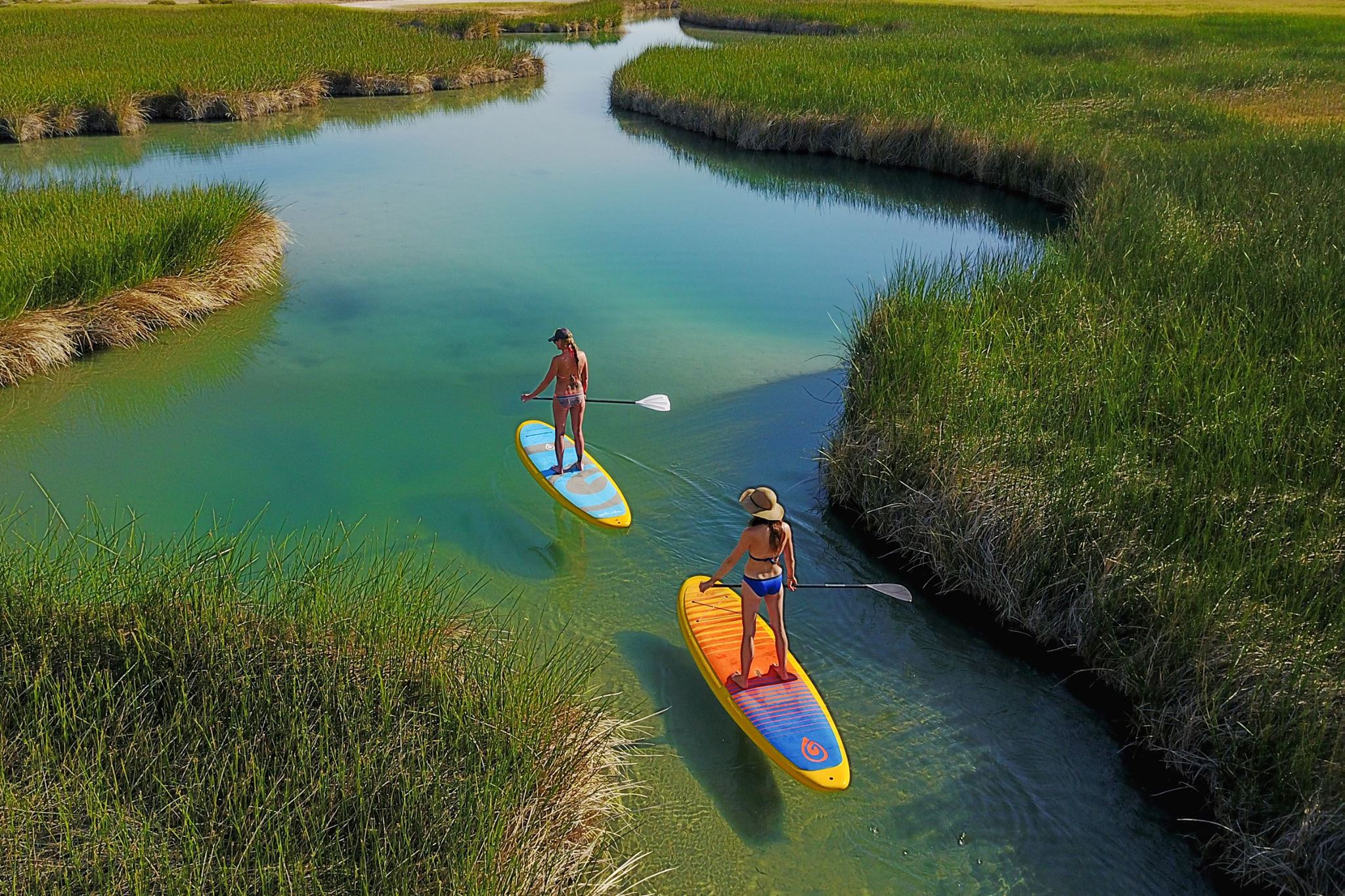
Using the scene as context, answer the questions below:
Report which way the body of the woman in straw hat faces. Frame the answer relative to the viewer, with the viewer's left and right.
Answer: facing away from the viewer and to the left of the viewer

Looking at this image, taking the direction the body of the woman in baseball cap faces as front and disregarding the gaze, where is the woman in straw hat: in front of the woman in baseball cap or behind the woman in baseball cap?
behind

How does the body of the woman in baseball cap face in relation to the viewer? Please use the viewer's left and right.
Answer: facing away from the viewer and to the left of the viewer

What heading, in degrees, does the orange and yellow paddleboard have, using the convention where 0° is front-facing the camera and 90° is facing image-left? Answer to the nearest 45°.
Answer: approximately 135°

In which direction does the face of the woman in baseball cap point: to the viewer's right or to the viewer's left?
to the viewer's left

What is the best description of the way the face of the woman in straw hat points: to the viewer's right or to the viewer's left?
to the viewer's left

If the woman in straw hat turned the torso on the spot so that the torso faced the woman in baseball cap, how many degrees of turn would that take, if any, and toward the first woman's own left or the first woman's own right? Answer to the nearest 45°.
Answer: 0° — they already face them
